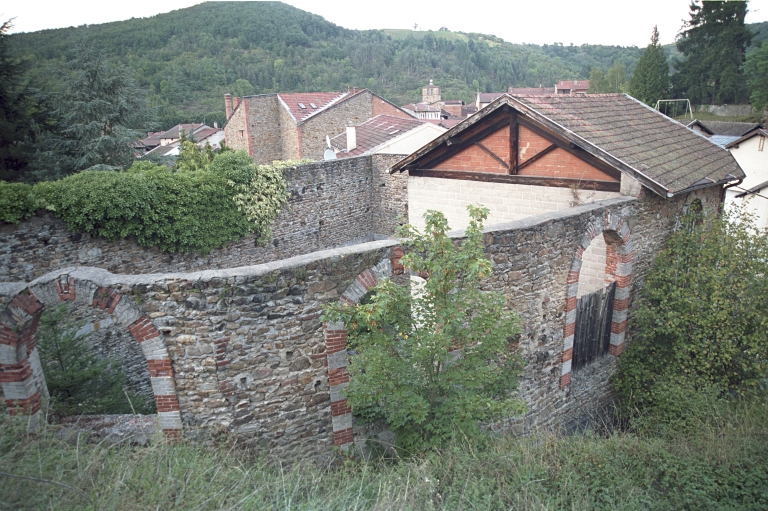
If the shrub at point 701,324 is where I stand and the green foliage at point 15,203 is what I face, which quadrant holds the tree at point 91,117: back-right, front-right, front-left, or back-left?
front-right

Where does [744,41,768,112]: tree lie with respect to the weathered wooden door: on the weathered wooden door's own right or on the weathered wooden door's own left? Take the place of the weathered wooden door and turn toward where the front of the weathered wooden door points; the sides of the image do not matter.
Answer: on the weathered wooden door's own left

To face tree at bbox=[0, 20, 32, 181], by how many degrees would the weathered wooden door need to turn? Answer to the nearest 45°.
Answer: approximately 135° to its right

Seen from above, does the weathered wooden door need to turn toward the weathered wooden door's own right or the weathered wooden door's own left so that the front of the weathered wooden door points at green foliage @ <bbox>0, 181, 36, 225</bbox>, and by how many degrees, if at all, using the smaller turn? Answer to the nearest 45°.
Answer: approximately 135° to the weathered wooden door's own right

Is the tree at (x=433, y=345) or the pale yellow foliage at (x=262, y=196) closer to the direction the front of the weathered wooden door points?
the tree

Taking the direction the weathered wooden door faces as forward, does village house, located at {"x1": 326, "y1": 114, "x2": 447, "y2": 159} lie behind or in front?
behind

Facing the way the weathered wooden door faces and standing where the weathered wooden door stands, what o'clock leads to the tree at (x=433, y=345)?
The tree is roughly at 2 o'clock from the weathered wooden door.

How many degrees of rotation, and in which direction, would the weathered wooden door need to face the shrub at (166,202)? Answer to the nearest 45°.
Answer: approximately 135° to its right
